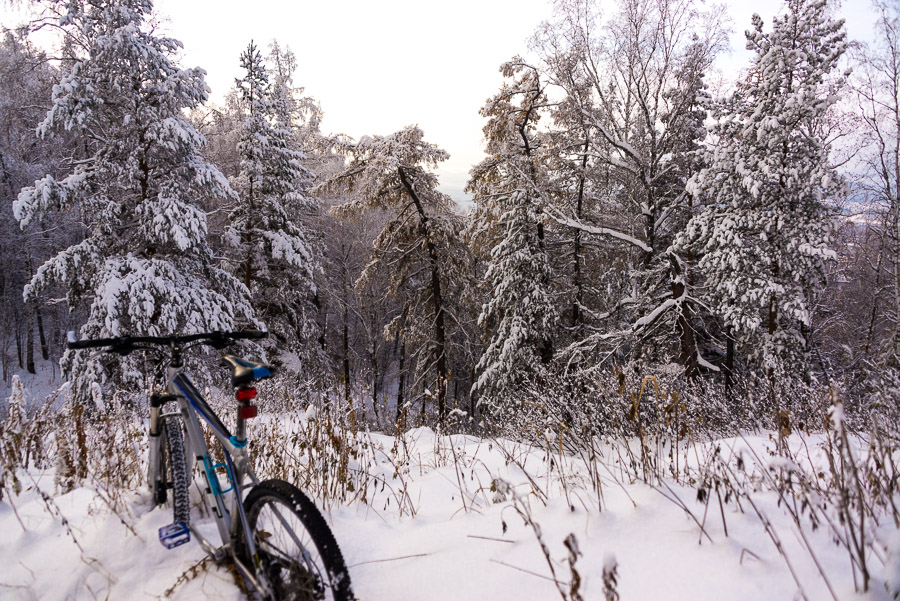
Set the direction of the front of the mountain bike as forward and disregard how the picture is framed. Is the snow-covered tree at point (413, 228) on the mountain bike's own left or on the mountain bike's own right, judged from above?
on the mountain bike's own right

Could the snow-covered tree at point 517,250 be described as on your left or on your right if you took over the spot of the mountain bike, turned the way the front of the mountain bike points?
on your right

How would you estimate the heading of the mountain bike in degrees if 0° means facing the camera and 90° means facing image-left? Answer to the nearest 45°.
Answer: approximately 135°

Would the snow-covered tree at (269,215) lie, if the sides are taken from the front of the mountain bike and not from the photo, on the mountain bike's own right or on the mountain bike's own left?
on the mountain bike's own right

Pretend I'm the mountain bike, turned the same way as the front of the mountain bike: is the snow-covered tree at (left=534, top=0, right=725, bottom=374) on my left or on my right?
on my right
